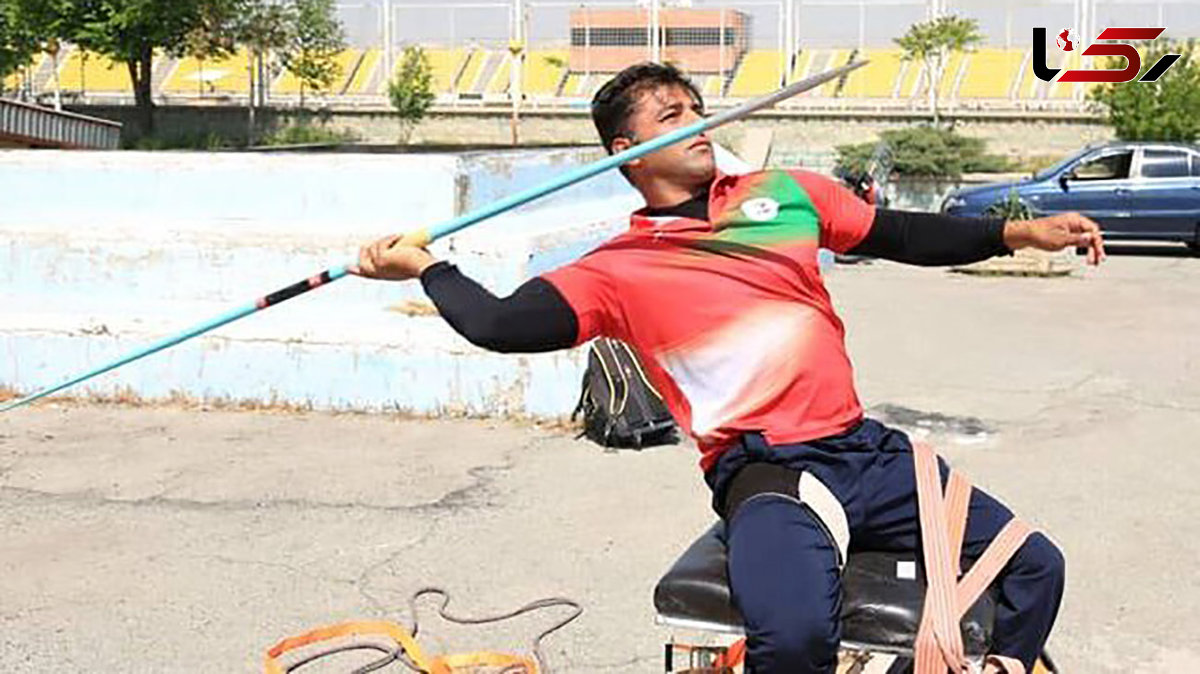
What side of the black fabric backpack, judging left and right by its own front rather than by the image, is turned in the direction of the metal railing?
back

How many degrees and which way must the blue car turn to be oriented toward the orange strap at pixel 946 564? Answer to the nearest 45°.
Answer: approximately 90° to its left

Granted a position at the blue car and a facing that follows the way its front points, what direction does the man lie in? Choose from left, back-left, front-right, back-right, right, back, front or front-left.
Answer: left

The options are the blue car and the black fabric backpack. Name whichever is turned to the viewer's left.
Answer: the blue car

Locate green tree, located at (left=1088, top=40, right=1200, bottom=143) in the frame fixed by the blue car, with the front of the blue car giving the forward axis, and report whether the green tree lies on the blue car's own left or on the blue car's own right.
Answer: on the blue car's own right

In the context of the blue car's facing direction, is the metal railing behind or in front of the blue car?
in front

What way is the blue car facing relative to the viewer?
to the viewer's left

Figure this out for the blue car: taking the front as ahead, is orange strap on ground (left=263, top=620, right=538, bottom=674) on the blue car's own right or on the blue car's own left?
on the blue car's own left

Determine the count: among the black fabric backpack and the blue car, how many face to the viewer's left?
1

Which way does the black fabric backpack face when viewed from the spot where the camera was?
facing the viewer and to the right of the viewer

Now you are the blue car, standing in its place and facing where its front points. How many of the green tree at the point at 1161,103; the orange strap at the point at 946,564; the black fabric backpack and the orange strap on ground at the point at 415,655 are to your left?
3
